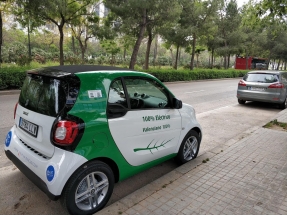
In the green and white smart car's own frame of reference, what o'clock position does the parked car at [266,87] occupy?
The parked car is roughly at 12 o'clock from the green and white smart car.

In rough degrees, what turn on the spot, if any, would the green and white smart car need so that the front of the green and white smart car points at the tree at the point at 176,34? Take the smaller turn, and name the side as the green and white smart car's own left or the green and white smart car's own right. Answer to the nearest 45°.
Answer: approximately 45° to the green and white smart car's own left

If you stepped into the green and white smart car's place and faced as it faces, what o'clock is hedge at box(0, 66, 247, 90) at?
The hedge is roughly at 11 o'clock from the green and white smart car.

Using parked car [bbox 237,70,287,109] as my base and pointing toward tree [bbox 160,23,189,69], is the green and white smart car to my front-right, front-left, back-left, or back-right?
back-left

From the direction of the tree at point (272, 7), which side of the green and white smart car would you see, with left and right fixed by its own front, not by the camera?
front

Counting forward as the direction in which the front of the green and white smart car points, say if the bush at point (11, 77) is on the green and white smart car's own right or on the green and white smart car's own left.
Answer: on the green and white smart car's own left

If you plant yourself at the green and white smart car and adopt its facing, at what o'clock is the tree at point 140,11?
The tree is roughly at 11 o'clock from the green and white smart car.

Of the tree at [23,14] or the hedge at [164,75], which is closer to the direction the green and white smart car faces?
the hedge

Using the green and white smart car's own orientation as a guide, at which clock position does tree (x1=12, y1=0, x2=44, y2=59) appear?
The tree is roughly at 10 o'clock from the green and white smart car.

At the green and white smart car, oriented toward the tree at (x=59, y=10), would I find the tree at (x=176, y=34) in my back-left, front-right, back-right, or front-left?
front-right

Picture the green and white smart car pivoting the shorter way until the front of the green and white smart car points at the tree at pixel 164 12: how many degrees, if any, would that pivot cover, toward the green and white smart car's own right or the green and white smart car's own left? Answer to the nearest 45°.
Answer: approximately 45° to the green and white smart car's own left

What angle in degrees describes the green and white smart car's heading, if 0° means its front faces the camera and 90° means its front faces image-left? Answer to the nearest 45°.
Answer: approximately 225°
